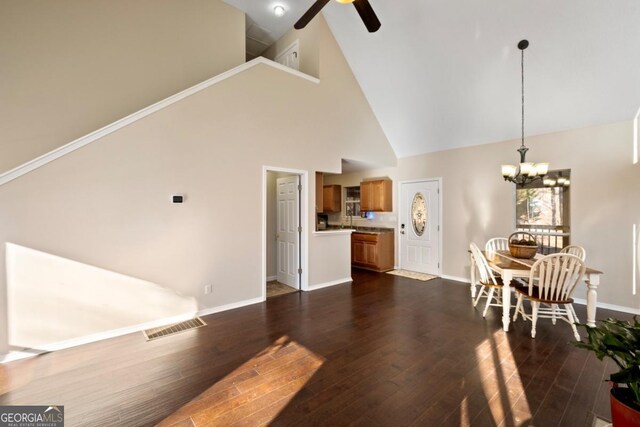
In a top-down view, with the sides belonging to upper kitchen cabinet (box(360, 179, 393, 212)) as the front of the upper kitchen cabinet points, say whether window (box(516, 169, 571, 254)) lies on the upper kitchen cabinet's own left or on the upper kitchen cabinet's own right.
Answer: on the upper kitchen cabinet's own left

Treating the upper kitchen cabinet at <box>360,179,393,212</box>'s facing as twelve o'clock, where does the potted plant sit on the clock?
The potted plant is roughly at 10 o'clock from the upper kitchen cabinet.

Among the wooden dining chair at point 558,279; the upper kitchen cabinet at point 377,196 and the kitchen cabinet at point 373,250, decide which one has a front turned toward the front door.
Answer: the wooden dining chair

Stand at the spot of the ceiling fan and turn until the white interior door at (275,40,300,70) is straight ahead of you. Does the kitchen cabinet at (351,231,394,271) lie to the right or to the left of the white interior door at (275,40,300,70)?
right

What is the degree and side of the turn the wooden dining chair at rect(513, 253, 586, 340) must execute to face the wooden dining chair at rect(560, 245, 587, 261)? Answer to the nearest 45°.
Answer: approximately 45° to its right

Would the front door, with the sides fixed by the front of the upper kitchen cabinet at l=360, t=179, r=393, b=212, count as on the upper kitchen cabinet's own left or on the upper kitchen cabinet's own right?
on the upper kitchen cabinet's own left

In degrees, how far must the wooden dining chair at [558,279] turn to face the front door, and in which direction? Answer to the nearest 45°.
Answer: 0° — it already faces it
